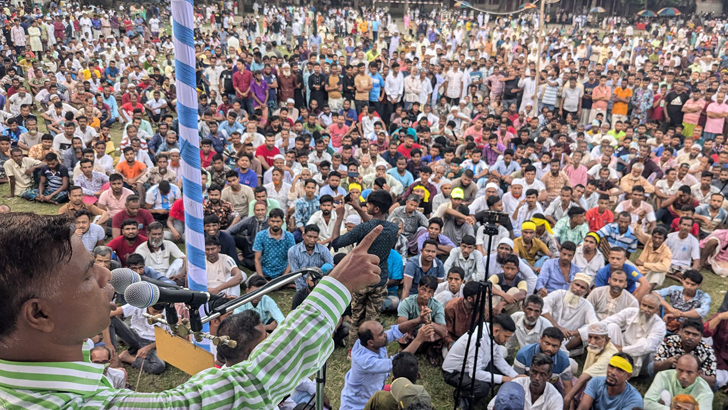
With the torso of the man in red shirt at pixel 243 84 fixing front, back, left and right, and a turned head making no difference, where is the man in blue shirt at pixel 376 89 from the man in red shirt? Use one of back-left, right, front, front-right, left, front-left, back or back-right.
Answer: left

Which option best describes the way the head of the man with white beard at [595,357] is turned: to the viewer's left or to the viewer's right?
to the viewer's left

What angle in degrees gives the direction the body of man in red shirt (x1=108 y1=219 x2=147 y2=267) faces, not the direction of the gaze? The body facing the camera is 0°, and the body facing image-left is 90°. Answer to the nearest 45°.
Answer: approximately 0°

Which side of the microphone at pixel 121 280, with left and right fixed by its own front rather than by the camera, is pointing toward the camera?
left

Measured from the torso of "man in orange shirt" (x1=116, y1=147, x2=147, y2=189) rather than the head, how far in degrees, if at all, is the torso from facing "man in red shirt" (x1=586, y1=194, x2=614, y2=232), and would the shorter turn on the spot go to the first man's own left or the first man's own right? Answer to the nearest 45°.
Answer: approximately 45° to the first man's own left

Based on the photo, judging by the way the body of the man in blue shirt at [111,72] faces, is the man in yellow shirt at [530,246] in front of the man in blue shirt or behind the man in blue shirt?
in front

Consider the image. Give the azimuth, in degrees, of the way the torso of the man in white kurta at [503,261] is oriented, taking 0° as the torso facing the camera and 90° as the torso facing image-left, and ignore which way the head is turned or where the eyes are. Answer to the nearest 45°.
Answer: approximately 45°

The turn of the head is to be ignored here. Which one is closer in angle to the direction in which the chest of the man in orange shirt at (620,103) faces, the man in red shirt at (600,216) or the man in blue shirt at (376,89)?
the man in red shirt

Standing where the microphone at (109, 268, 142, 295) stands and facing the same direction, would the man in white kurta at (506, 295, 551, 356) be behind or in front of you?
behind

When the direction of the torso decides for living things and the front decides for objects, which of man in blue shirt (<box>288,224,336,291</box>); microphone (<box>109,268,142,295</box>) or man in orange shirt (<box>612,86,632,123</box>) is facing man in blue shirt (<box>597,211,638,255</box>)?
the man in orange shirt

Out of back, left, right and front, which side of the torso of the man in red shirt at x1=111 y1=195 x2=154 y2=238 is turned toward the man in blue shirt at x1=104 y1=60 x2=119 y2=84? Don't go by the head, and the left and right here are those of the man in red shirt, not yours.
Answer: back
